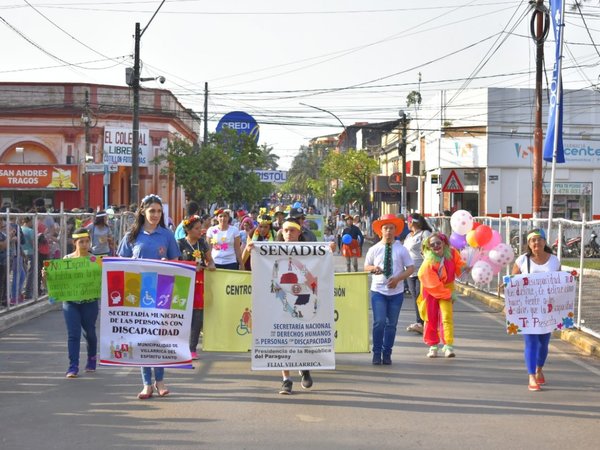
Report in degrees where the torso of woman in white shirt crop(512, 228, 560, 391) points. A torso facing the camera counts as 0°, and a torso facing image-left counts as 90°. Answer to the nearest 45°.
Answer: approximately 0°

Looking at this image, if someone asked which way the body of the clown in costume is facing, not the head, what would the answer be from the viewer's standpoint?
toward the camera

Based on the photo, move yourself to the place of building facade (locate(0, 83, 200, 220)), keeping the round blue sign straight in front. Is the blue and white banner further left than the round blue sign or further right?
right

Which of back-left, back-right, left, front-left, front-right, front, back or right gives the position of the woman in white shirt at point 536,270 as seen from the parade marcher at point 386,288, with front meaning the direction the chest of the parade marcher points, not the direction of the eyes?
front-left

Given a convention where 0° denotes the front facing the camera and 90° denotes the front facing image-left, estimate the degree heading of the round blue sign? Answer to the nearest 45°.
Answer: approximately 0°

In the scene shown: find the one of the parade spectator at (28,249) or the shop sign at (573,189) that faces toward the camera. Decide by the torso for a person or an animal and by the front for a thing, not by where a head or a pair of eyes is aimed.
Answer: the shop sign

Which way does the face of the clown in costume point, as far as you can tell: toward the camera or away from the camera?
toward the camera

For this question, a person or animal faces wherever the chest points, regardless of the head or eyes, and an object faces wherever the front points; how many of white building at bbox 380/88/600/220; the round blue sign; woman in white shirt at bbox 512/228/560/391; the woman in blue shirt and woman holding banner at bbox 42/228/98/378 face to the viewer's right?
0

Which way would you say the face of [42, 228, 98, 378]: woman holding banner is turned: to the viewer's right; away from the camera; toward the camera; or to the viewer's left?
toward the camera

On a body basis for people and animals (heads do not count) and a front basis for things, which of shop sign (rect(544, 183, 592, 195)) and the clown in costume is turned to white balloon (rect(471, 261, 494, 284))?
the shop sign

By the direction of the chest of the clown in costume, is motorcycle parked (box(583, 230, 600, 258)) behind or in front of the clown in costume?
behind

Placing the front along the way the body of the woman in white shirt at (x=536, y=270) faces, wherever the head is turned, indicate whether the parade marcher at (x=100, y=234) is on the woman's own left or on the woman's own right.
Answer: on the woman's own right

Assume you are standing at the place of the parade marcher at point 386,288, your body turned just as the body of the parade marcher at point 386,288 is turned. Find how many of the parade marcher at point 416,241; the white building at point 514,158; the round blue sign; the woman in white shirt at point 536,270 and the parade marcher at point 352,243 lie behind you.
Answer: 4

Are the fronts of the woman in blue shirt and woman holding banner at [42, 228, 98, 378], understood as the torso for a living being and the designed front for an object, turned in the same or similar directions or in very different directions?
same or similar directions

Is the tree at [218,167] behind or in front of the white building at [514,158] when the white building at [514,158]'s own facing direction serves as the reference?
in front

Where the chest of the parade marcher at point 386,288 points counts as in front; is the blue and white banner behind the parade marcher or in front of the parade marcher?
behind

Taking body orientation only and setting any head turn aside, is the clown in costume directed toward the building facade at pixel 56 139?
no

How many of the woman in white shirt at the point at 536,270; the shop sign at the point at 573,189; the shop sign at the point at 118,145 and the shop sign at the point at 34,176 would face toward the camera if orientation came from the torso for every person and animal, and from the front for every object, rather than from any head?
4

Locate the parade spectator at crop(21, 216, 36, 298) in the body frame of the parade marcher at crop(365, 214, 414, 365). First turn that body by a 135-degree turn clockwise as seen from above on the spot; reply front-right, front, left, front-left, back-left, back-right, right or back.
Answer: front
